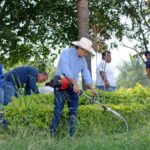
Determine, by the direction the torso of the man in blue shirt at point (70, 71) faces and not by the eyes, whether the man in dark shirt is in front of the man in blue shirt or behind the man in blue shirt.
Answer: behind

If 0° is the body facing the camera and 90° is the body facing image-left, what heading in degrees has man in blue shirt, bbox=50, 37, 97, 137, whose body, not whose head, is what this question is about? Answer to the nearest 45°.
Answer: approximately 315°

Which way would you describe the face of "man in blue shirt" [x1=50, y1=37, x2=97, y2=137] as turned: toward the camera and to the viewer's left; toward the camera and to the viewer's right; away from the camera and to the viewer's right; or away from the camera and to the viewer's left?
toward the camera and to the viewer's right
